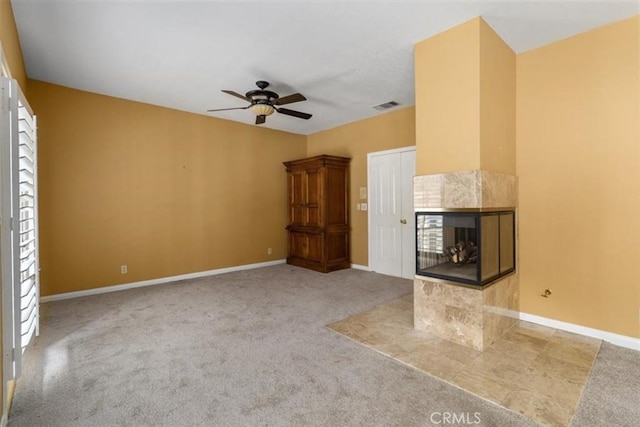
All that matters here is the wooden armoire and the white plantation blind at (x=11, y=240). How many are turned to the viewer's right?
1

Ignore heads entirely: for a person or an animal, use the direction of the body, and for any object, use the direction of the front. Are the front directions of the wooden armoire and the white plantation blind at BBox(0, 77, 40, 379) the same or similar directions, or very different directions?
very different directions

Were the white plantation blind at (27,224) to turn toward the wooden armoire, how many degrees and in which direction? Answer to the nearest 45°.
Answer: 0° — it already faces it

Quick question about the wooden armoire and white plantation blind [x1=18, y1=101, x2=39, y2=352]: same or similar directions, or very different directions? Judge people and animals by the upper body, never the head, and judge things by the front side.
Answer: very different directions

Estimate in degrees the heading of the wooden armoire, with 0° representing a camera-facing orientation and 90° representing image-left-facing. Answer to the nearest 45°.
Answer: approximately 45°

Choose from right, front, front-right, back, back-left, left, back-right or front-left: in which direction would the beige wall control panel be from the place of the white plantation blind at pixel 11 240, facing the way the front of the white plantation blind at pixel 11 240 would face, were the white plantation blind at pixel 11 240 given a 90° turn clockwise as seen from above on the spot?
left

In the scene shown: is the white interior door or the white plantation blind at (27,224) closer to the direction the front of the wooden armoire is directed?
the white plantation blind

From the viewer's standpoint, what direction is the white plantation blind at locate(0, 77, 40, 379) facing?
to the viewer's right

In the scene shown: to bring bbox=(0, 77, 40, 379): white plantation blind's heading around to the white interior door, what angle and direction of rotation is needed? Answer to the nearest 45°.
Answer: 0° — it already faces it

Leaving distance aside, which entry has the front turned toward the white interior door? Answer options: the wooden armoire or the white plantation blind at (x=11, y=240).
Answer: the white plantation blind

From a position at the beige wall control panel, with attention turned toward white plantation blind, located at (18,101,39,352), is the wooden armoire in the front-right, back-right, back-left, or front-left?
front-right
